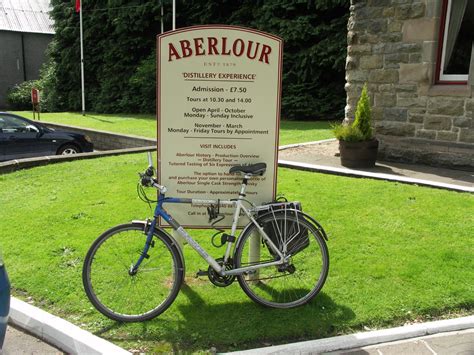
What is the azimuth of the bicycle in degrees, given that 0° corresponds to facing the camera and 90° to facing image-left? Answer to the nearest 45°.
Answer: approximately 90°

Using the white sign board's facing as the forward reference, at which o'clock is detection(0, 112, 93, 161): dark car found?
The dark car is roughly at 5 o'clock from the white sign board.

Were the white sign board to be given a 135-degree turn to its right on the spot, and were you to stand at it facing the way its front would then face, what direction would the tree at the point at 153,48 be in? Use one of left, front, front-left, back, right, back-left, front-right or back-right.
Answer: front-right

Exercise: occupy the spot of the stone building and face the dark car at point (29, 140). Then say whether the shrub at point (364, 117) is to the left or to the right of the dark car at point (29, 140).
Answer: left

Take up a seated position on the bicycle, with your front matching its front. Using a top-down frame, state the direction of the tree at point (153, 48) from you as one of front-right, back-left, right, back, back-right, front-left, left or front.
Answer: right

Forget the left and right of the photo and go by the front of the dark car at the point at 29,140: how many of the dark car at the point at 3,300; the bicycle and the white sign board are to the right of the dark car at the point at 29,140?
3

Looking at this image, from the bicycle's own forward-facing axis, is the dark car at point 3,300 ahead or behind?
ahead

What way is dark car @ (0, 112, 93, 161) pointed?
to the viewer's right

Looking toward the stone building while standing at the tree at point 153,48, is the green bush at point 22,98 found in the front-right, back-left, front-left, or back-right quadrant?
back-right

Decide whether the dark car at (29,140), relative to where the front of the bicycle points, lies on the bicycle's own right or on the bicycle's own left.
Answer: on the bicycle's own right

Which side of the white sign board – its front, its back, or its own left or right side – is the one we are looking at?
front

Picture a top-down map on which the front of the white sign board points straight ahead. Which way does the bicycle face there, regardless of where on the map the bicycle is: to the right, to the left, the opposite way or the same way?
to the right
